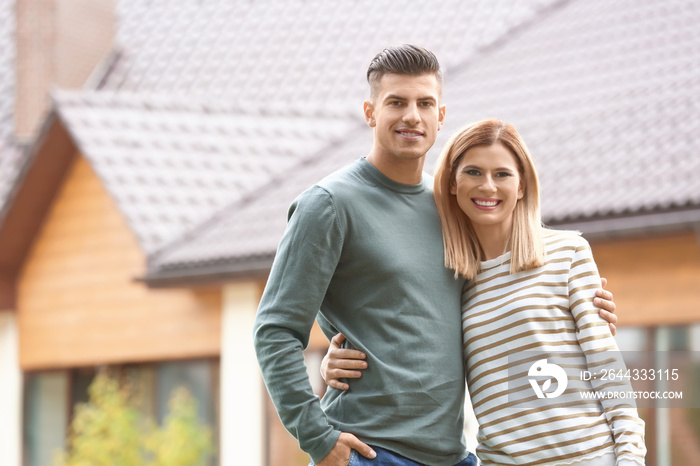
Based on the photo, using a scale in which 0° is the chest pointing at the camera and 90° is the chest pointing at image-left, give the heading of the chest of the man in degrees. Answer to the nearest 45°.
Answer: approximately 315°
